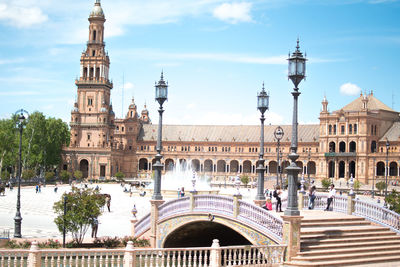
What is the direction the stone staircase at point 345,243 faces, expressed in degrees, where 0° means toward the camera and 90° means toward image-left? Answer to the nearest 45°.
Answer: approximately 0°

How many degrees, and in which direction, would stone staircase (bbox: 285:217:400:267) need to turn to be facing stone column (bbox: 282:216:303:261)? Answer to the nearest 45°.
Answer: approximately 45° to its right

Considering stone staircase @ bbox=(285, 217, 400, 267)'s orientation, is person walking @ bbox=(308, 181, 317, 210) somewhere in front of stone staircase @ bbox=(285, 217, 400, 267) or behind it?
behind

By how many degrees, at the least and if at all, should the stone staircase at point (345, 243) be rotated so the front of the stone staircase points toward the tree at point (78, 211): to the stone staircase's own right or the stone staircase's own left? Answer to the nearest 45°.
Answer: approximately 90° to the stone staircase's own right

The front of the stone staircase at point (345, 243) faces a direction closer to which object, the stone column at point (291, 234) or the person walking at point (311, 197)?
the stone column
